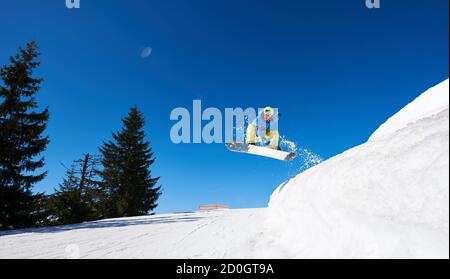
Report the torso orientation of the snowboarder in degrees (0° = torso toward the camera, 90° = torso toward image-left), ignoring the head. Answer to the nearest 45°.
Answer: approximately 0°

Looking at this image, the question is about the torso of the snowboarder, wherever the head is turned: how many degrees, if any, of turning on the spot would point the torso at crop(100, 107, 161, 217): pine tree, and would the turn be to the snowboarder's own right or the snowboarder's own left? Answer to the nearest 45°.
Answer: approximately 135° to the snowboarder's own right

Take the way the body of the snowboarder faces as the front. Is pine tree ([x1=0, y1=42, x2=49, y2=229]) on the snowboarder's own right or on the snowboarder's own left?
on the snowboarder's own right
